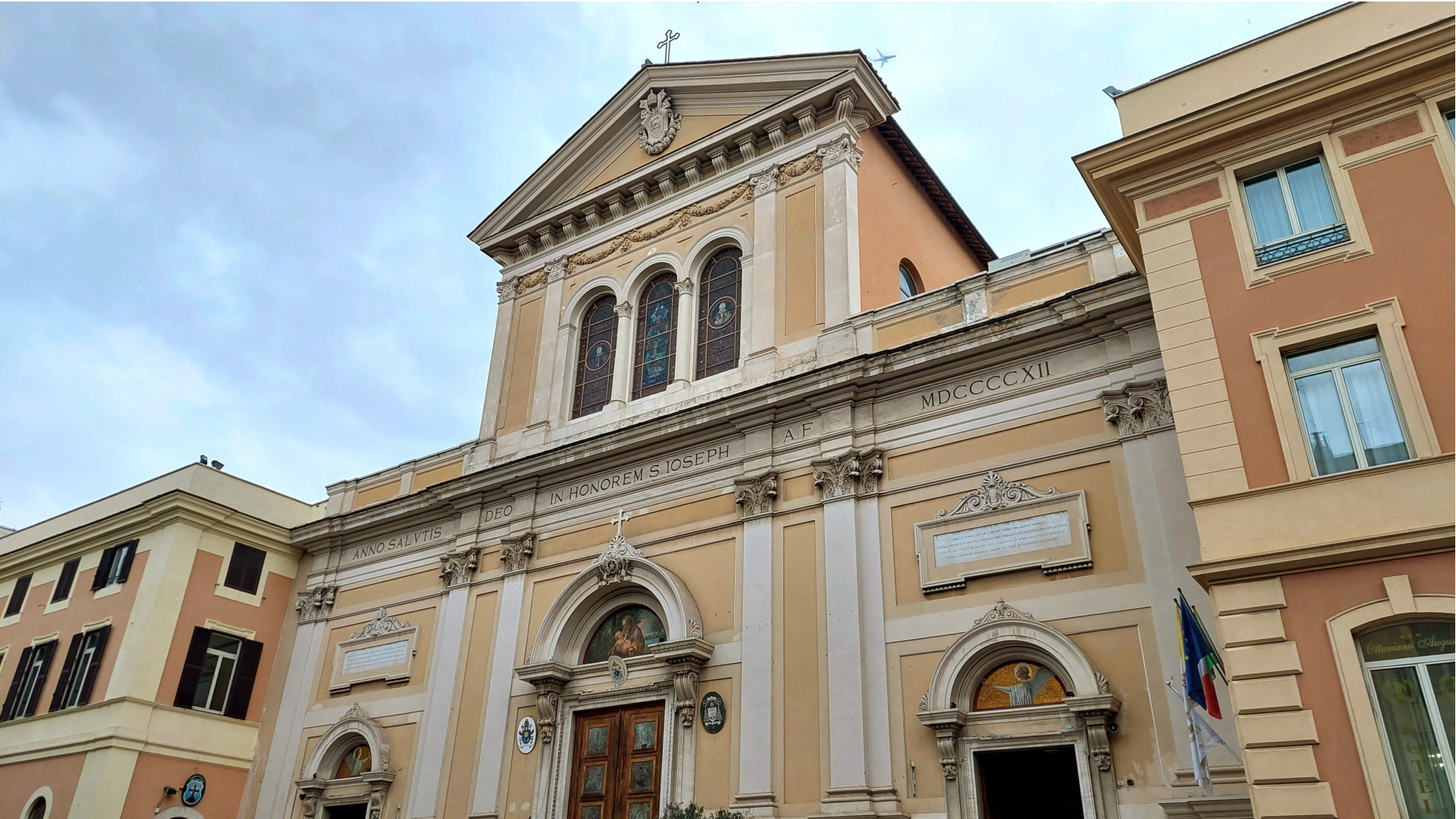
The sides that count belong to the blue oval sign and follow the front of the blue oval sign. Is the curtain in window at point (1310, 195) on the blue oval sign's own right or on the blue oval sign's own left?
on the blue oval sign's own left

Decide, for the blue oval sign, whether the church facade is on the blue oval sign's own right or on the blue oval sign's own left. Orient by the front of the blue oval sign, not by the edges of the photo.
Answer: on the blue oval sign's own left

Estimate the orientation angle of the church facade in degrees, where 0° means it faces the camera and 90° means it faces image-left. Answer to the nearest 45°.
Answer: approximately 45°

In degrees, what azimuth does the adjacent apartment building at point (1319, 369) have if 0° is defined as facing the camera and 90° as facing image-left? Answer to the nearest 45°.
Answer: approximately 45°

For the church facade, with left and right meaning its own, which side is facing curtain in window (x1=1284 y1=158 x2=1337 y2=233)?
left

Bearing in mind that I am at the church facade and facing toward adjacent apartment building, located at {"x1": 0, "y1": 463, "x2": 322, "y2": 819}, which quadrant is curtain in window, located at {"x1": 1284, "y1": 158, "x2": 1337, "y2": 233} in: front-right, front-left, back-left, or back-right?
back-left

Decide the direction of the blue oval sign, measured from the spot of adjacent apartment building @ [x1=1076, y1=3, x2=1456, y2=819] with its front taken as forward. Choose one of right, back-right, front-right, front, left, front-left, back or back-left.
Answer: front-right

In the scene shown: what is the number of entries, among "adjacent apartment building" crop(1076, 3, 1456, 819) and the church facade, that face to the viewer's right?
0

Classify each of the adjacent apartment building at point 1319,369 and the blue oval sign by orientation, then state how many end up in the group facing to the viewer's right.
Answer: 0
